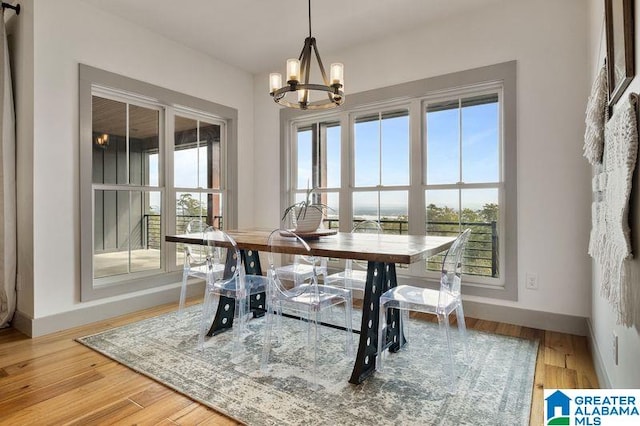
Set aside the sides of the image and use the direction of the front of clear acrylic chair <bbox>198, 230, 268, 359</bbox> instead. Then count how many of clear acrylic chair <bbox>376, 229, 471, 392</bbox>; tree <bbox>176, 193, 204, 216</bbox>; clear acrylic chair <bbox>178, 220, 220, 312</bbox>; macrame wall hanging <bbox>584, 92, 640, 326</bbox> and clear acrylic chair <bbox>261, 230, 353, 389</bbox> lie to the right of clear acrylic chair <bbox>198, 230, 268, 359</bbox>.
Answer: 3

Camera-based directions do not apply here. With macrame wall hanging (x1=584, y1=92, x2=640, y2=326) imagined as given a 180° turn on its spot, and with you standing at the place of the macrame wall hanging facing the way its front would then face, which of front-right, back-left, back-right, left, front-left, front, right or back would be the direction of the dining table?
back

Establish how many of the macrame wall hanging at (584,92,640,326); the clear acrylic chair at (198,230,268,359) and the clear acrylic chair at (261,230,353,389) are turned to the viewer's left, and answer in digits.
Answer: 1

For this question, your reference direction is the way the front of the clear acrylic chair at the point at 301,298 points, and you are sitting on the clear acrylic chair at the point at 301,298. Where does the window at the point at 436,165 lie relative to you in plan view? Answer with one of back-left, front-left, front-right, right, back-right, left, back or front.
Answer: front

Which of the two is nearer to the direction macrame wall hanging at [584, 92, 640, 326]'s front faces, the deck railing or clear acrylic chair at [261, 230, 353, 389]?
the clear acrylic chair

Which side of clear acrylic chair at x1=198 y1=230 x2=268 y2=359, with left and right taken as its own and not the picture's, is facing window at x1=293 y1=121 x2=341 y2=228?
front

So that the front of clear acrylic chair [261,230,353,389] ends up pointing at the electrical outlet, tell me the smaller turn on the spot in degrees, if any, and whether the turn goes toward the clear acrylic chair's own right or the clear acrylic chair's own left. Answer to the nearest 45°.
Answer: approximately 45° to the clear acrylic chair's own right

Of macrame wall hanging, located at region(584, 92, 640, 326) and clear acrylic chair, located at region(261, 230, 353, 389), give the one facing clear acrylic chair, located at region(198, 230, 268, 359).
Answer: the macrame wall hanging

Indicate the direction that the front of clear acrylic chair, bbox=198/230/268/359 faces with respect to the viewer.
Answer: facing away from the viewer and to the right of the viewer

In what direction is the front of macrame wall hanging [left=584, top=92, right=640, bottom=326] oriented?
to the viewer's left

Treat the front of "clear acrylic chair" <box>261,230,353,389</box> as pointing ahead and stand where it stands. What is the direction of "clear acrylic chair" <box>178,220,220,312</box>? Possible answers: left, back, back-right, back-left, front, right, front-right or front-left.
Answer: left

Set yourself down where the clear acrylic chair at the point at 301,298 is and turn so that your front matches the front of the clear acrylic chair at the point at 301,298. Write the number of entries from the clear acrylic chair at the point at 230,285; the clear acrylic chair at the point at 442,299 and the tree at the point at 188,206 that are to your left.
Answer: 2

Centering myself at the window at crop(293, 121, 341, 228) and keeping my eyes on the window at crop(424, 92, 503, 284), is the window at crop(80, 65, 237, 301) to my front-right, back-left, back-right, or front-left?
back-right

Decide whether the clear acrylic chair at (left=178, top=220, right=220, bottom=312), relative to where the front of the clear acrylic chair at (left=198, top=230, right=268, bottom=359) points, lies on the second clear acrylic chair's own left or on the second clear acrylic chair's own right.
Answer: on the second clear acrylic chair's own left

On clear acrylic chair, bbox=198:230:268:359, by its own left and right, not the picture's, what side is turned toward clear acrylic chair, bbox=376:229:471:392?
right

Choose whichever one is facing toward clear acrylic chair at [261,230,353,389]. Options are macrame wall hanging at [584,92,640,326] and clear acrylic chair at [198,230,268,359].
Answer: the macrame wall hanging

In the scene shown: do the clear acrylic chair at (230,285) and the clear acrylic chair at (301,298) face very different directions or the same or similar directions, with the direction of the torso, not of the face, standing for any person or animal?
same or similar directions

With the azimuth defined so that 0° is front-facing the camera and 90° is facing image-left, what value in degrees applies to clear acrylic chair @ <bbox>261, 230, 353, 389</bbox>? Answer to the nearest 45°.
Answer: approximately 225°

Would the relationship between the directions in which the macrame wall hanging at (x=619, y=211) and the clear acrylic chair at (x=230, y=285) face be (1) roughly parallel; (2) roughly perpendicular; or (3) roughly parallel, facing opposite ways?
roughly perpendicular

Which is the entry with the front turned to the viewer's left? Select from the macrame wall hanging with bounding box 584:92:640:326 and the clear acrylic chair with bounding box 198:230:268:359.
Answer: the macrame wall hanging
